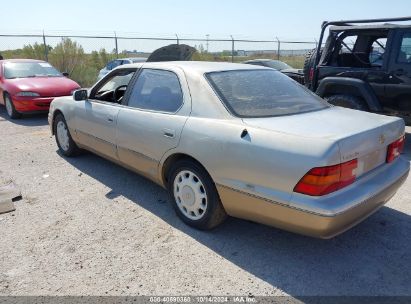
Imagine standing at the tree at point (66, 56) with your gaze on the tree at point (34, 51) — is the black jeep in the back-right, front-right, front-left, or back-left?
back-left

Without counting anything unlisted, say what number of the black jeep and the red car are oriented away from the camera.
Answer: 0

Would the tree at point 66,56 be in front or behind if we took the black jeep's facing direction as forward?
behind

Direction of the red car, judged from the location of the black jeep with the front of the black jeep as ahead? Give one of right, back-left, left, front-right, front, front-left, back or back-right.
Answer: back
